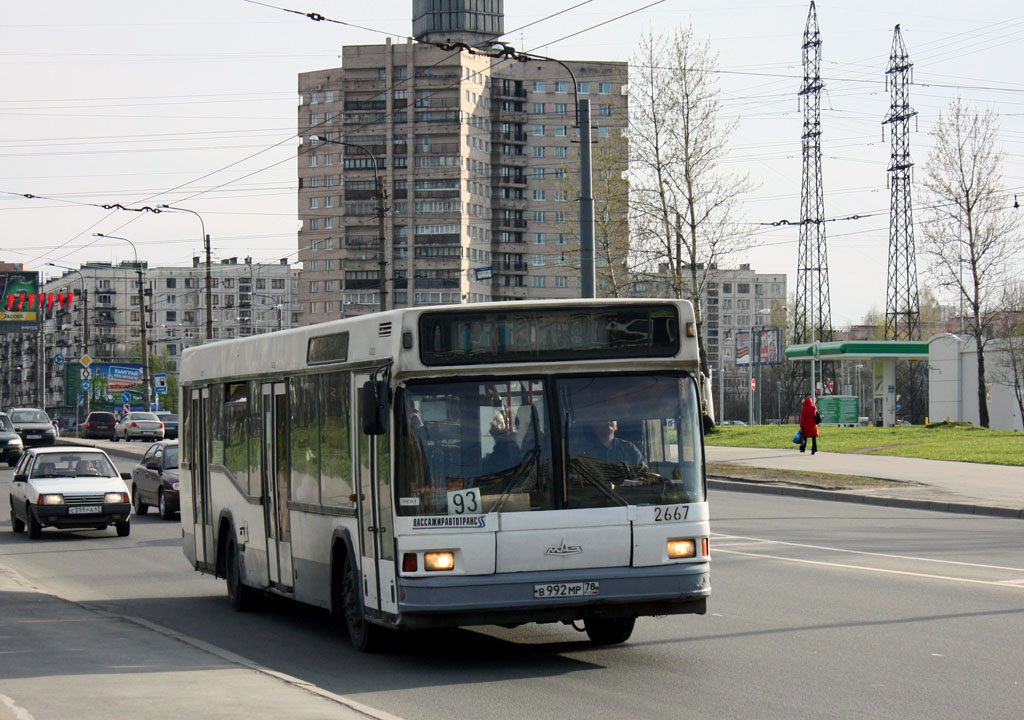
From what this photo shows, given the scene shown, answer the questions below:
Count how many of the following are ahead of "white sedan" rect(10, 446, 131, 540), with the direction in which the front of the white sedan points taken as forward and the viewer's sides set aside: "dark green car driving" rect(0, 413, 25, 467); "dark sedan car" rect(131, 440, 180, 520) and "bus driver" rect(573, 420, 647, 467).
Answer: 1

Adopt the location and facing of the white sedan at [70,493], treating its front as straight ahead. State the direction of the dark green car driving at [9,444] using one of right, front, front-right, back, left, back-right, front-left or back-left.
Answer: back

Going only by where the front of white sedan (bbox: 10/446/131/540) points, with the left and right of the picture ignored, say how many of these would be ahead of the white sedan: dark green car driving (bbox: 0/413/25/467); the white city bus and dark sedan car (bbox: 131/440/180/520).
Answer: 1

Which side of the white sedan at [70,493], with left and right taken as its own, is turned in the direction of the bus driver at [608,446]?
front

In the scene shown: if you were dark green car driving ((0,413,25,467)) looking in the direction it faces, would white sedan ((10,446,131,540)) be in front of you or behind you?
in front

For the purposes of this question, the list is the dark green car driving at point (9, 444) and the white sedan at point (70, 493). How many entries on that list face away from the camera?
0

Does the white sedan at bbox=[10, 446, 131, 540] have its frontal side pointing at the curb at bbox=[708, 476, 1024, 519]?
no

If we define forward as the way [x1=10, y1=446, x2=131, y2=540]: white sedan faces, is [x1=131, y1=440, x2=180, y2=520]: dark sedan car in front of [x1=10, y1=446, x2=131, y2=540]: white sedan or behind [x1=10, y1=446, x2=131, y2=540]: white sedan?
behind

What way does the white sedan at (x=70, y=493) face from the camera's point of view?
toward the camera

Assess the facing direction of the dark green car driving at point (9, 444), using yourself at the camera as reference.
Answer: facing the viewer and to the right of the viewer

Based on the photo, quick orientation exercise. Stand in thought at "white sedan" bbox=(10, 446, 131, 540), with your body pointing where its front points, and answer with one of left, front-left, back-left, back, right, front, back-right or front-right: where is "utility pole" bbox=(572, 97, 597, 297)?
left

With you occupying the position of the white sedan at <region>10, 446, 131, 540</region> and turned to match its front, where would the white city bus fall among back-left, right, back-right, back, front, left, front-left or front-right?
front

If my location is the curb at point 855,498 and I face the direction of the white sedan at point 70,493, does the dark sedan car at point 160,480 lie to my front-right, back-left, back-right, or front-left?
front-right
